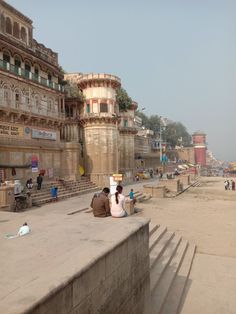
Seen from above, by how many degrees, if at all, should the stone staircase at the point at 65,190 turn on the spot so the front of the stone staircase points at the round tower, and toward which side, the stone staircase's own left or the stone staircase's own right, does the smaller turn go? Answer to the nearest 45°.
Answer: approximately 90° to the stone staircase's own left

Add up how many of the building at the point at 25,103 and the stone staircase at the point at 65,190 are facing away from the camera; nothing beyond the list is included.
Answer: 0

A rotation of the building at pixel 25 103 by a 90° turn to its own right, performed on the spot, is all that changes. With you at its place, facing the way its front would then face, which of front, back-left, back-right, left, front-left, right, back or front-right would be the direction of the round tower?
back

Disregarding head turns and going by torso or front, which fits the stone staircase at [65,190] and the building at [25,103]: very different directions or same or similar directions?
same or similar directions

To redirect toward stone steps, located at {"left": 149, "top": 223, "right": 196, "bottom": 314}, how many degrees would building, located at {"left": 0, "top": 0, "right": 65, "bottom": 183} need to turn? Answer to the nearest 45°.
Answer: approximately 45° to its right

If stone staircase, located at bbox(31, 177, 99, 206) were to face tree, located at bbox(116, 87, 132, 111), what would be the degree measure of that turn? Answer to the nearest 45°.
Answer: approximately 90° to its left

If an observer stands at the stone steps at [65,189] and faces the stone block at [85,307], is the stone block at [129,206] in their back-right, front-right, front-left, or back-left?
front-left

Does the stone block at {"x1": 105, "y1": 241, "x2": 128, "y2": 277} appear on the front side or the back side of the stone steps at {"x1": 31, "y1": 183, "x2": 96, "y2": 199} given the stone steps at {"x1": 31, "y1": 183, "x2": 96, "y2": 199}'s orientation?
on the front side

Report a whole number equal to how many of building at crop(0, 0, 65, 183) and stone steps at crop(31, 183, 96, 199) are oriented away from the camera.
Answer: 0

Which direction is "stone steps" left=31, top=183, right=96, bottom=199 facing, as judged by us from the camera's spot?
facing the viewer and to the right of the viewer

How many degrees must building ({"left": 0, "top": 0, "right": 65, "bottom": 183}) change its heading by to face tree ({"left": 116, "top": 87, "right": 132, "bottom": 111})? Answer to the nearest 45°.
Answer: approximately 90° to its left

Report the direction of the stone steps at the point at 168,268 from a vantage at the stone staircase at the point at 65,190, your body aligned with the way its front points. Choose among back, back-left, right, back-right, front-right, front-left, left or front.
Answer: front-right

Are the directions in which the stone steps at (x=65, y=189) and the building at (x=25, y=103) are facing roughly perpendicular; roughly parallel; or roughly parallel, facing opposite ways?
roughly parallel

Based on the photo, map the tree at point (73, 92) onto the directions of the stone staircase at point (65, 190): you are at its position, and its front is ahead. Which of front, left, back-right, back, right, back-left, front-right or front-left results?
back-left

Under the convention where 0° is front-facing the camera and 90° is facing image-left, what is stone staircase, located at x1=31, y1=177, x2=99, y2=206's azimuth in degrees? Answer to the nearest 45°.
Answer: approximately 315°
